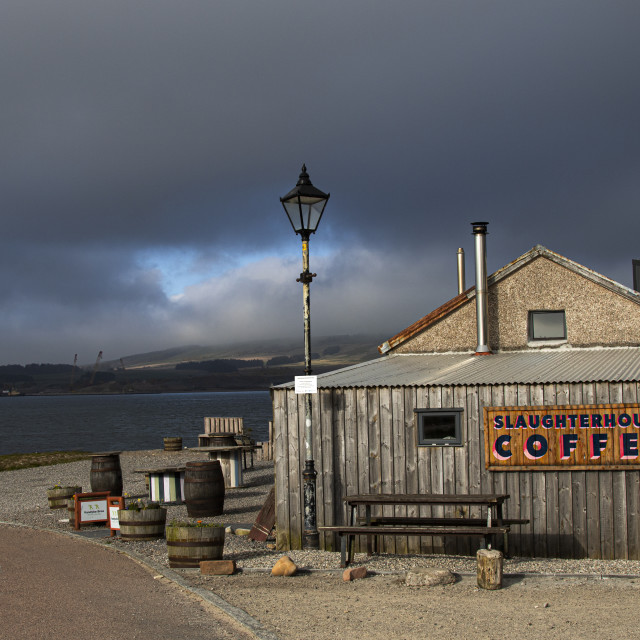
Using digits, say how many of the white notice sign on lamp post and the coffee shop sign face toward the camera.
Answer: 2

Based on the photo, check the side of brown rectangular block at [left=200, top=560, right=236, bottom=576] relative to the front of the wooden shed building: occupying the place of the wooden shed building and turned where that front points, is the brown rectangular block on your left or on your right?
on your right

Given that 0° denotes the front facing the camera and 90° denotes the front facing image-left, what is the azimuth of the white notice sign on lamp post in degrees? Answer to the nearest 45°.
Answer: approximately 0°

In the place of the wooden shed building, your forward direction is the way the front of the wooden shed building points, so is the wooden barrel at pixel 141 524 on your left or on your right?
on your right

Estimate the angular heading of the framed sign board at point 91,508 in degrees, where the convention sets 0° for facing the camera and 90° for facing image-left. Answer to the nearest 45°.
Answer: approximately 315°
